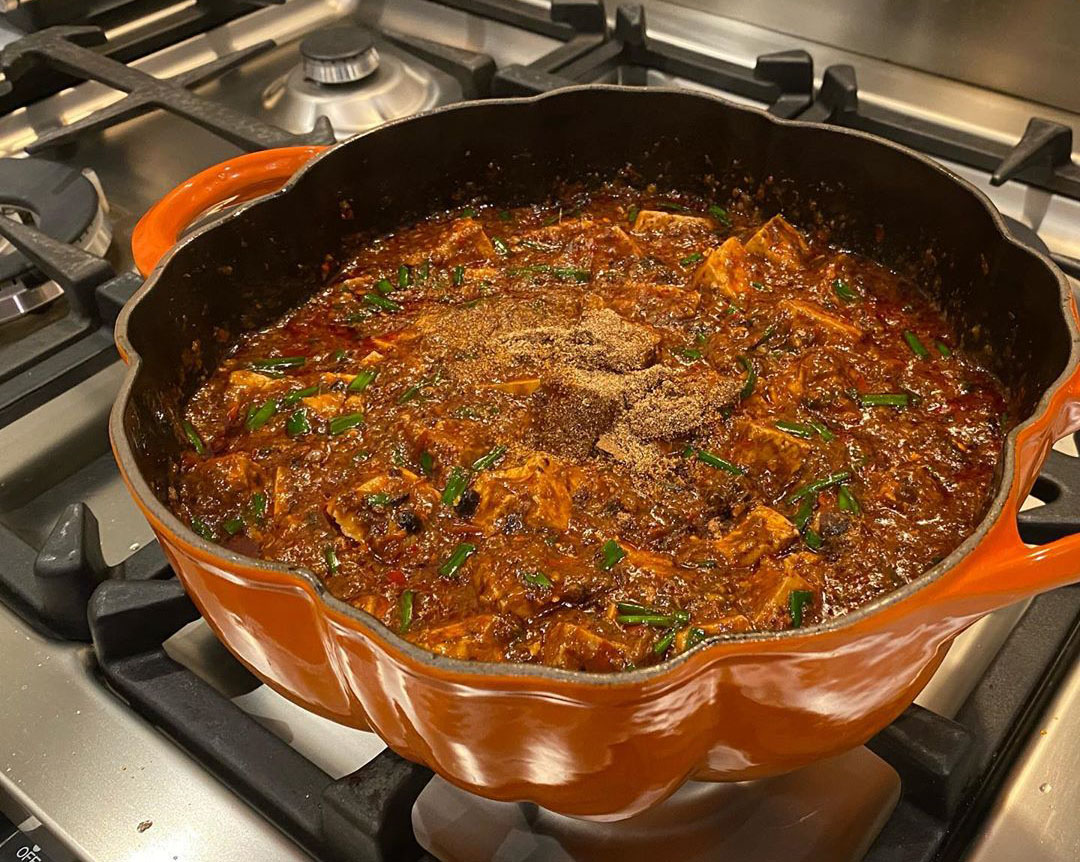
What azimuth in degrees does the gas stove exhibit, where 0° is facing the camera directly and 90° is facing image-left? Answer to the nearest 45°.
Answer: approximately 45°
